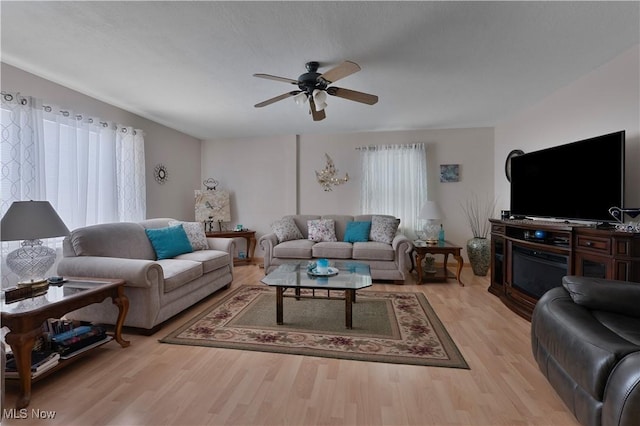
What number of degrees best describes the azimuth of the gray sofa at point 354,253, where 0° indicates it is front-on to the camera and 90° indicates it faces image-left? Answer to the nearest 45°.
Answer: approximately 0°

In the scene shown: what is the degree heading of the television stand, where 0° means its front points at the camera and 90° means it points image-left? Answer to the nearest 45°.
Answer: approximately 45°

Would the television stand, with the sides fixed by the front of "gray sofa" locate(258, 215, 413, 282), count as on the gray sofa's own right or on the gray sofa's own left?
on the gray sofa's own left

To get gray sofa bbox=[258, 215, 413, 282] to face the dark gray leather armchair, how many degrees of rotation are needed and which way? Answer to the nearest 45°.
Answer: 0° — it already faces it

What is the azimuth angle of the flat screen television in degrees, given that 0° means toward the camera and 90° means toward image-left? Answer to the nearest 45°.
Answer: approximately 45°

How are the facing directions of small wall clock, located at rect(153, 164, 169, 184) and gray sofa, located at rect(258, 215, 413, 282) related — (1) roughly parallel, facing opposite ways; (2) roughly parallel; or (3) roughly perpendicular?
roughly perpendicular

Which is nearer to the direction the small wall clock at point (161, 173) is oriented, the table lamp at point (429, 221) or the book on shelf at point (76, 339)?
the table lamp

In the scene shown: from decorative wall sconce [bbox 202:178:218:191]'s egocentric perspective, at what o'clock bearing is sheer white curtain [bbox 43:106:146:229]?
The sheer white curtain is roughly at 1 o'clock from the decorative wall sconce.

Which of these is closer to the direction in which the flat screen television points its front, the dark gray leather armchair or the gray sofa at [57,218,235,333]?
the gray sofa

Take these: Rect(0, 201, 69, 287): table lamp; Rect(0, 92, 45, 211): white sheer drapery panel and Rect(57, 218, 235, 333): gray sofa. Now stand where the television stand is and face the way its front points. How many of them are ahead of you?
3

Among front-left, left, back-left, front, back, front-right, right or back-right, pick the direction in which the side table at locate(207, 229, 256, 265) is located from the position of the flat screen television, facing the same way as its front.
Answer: front-right

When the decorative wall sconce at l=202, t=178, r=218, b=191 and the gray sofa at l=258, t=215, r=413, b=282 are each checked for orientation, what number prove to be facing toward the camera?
2

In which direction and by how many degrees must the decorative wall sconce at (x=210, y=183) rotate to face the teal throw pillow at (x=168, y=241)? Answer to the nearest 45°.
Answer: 0° — it already faces it

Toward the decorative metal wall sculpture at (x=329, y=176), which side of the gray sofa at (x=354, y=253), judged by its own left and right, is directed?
back

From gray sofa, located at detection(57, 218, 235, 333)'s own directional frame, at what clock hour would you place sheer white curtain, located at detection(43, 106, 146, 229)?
The sheer white curtain is roughly at 7 o'clock from the gray sofa.
